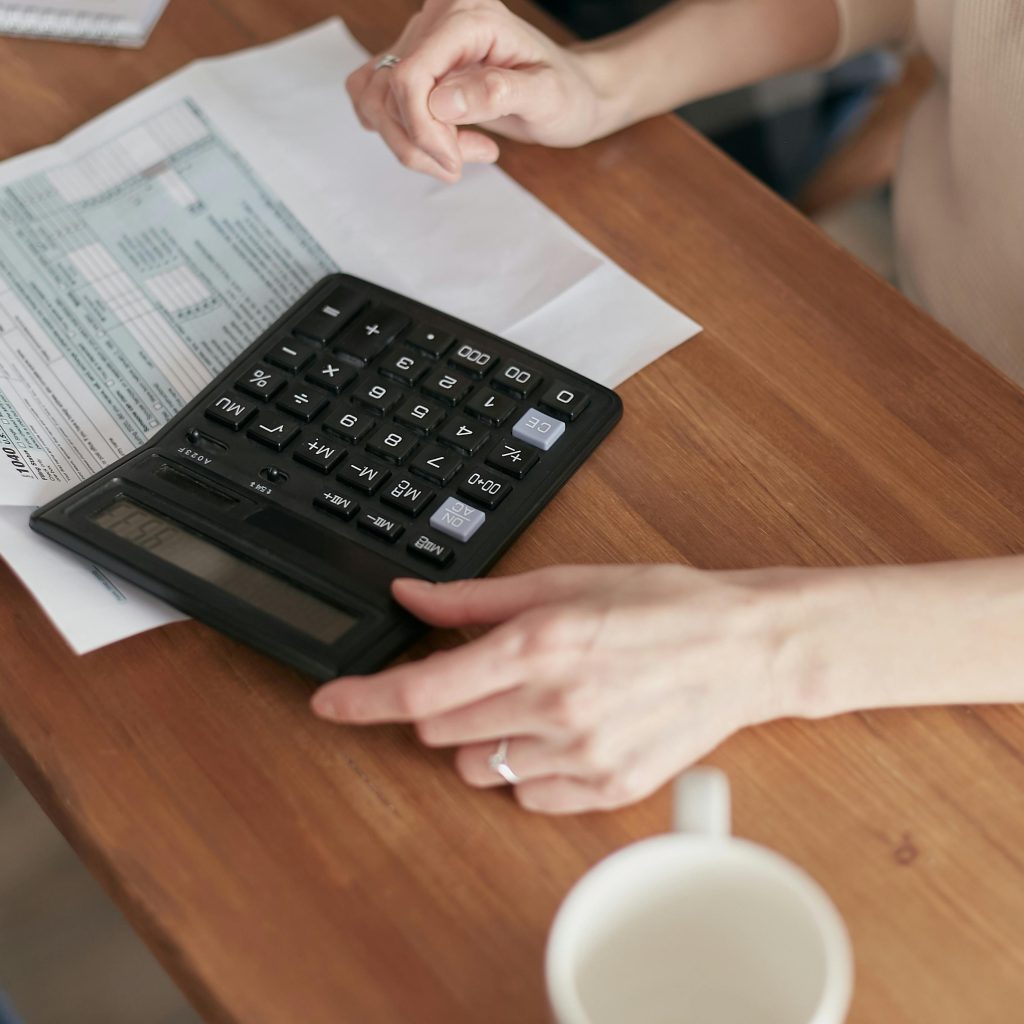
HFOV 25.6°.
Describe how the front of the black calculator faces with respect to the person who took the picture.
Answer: facing away from the viewer and to the right of the viewer
